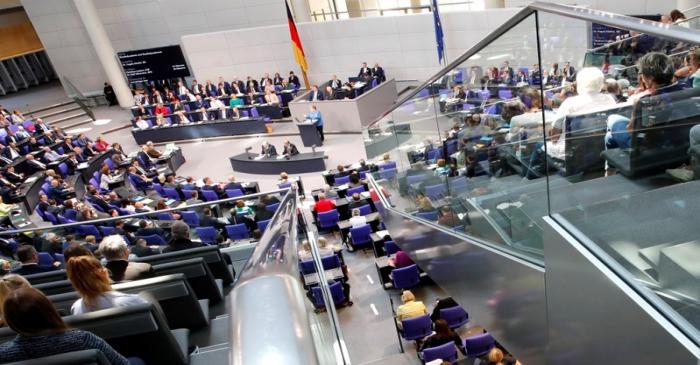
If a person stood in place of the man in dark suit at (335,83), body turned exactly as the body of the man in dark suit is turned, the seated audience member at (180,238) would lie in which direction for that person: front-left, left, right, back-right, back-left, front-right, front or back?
front

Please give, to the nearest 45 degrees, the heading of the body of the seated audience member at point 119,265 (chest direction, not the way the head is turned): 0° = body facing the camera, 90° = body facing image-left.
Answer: approximately 180°

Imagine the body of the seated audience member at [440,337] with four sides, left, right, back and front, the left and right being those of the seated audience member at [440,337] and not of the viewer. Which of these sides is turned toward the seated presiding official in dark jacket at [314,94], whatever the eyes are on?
front

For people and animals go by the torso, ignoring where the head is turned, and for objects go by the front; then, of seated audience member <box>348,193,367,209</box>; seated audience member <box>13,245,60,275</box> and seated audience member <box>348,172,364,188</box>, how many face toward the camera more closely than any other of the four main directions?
0

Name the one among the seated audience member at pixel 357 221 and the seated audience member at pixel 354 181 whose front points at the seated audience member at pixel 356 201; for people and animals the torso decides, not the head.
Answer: the seated audience member at pixel 357 221

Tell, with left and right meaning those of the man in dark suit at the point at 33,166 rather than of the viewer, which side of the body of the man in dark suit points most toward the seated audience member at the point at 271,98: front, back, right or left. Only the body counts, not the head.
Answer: front

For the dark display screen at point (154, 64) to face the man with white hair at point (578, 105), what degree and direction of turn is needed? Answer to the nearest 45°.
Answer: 0° — it already faces them

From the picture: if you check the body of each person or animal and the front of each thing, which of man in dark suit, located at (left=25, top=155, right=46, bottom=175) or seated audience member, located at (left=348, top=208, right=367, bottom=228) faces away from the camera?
the seated audience member

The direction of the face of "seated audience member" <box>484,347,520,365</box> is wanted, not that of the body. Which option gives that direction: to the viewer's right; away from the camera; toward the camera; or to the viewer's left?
away from the camera

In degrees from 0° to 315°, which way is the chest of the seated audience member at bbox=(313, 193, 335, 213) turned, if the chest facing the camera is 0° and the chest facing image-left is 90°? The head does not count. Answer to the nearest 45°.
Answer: approximately 180°

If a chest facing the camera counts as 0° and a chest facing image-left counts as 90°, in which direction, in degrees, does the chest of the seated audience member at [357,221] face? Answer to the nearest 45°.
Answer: approximately 180°

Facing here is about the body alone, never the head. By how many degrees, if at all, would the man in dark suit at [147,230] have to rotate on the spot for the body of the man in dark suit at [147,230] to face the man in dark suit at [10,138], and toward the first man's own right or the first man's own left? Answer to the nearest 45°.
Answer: approximately 45° to the first man's own left

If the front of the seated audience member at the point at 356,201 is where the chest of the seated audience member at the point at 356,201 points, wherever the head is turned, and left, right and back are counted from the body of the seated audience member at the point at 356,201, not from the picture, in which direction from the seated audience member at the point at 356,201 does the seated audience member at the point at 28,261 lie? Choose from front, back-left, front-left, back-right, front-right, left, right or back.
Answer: back-left

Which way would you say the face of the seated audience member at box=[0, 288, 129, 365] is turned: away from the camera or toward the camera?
away from the camera

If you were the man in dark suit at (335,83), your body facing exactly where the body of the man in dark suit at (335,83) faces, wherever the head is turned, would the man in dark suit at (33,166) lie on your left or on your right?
on your right
